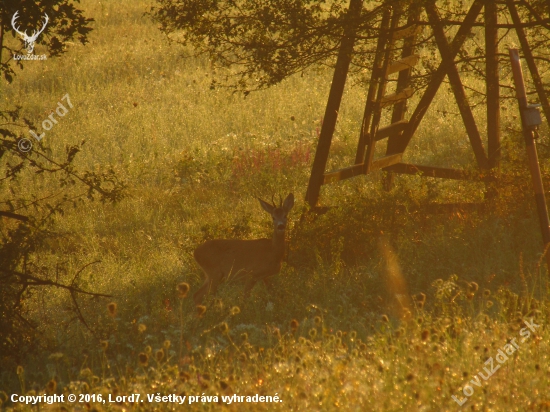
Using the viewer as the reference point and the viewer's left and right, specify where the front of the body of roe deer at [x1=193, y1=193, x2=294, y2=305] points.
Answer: facing to the right of the viewer

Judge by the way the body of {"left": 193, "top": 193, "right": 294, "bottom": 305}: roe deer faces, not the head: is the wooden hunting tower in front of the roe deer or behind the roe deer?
in front
